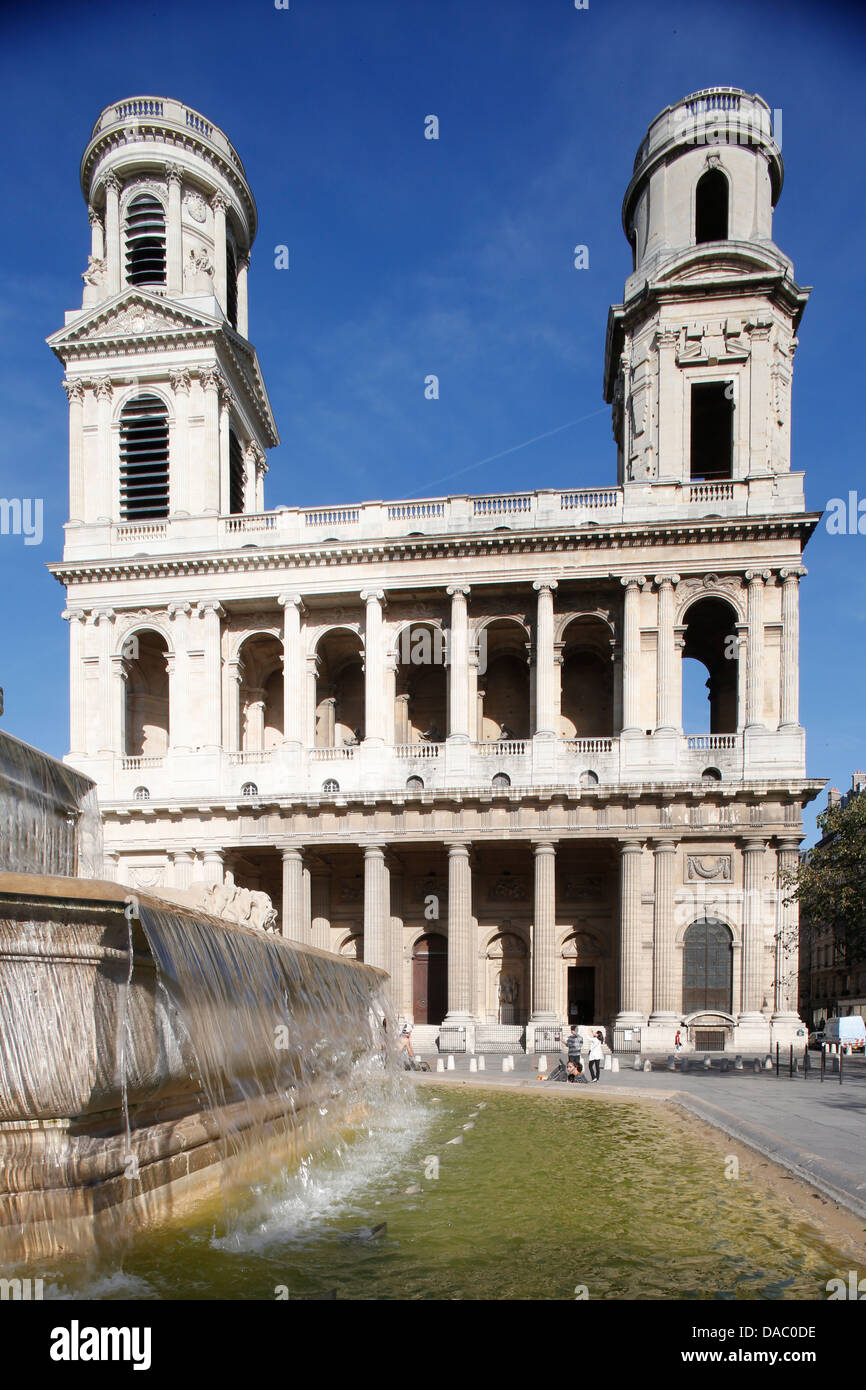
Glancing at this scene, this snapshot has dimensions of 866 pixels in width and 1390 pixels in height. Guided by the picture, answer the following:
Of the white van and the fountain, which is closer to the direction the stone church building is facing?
the fountain

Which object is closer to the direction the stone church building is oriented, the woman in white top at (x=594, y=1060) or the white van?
the woman in white top

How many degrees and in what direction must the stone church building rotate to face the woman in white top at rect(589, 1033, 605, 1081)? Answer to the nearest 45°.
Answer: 0° — it already faces them

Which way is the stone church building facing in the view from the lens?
facing the viewer

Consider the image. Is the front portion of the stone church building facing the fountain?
yes
